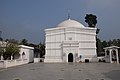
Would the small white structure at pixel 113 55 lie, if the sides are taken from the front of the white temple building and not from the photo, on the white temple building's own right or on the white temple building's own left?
on the white temple building's own left

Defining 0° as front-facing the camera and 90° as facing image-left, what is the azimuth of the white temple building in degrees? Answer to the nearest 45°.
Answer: approximately 0°
